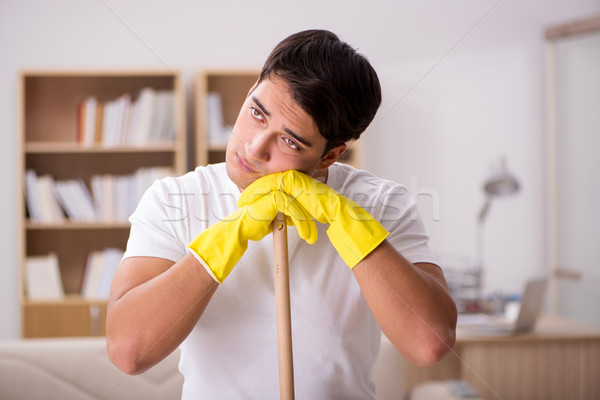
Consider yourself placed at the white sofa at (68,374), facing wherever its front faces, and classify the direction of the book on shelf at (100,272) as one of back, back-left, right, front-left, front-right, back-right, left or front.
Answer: back

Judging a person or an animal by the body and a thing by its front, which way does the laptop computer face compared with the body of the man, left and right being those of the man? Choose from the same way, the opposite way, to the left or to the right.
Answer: to the right

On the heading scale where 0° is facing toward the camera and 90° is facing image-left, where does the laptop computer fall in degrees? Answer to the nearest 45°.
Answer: approximately 90°

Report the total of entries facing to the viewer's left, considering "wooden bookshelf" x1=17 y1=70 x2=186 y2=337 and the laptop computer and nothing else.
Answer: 1

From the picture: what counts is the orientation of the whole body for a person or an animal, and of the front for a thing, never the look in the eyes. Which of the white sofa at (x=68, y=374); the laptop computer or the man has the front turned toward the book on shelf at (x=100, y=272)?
the laptop computer

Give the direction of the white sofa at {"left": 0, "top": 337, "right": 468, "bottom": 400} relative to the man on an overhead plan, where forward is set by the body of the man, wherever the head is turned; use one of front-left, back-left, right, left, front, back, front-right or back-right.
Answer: back-right

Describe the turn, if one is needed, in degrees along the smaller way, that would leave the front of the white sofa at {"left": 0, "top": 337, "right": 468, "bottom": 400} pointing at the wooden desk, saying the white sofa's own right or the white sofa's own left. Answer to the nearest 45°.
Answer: approximately 90° to the white sofa's own left

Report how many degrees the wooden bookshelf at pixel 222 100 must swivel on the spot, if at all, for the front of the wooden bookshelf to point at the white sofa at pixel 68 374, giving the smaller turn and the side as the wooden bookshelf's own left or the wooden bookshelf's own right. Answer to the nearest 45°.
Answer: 0° — it already faces it
